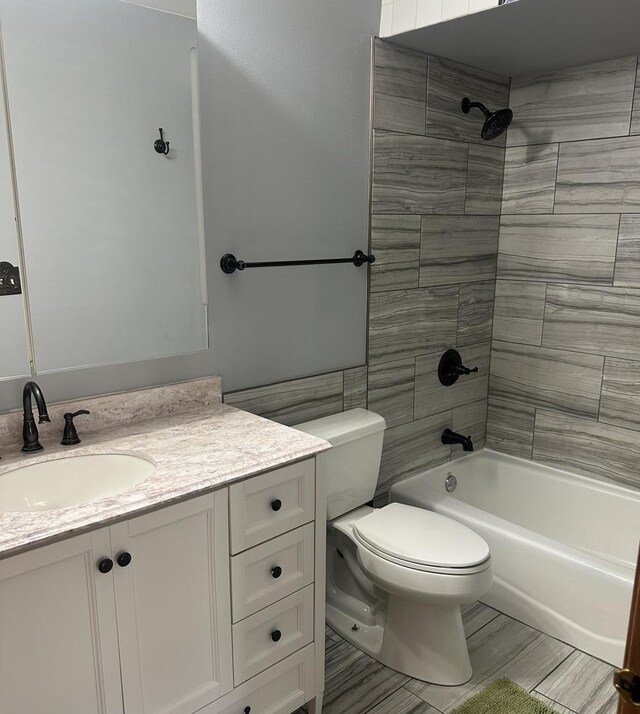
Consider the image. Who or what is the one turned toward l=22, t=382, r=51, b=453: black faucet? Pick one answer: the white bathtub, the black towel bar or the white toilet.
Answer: the white bathtub

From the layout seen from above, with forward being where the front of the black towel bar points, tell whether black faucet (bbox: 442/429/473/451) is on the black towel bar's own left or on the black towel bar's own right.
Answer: on the black towel bar's own left

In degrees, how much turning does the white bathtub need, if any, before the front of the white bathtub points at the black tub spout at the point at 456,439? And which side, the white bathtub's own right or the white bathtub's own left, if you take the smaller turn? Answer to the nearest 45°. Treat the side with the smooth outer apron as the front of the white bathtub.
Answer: approximately 90° to the white bathtub's own right

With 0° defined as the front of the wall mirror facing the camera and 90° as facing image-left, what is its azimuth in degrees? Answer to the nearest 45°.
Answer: approximately 315°

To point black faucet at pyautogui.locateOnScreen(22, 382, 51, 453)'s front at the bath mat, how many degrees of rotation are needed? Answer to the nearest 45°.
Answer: approximately 45° to its left

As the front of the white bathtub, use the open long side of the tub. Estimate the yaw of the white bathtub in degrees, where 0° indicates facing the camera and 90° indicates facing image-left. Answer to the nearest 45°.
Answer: approximately 45°

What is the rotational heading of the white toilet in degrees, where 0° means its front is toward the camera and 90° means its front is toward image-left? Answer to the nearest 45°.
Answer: approximately 315°
